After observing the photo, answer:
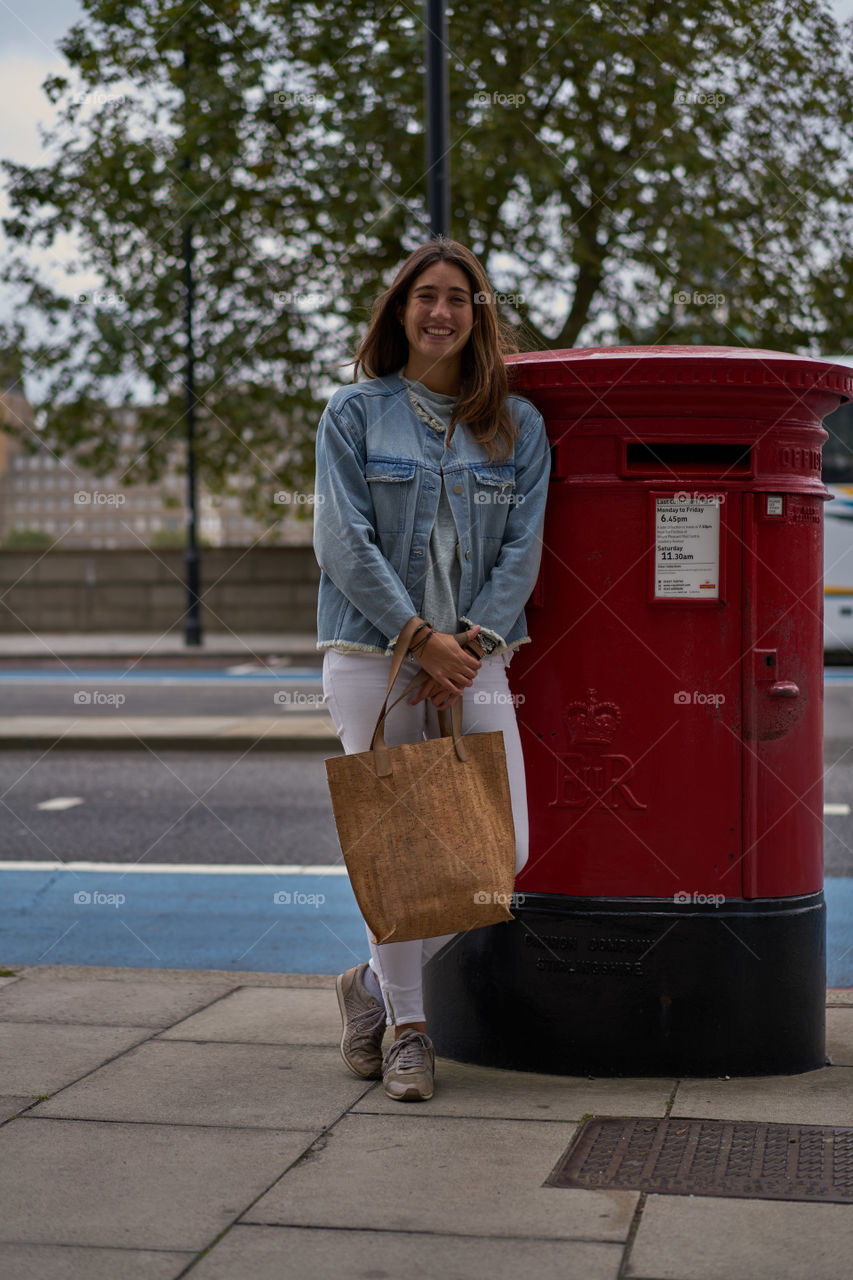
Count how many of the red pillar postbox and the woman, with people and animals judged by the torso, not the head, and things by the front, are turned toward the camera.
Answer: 2

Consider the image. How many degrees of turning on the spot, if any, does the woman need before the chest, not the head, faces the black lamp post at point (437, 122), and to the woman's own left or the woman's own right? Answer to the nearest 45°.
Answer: approximately 180°

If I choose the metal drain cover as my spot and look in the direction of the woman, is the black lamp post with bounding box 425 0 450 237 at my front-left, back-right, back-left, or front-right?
front-right

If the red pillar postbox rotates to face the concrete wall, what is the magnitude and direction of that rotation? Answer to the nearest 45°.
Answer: approximately 180°

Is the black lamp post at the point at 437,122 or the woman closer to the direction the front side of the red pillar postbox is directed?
the woman

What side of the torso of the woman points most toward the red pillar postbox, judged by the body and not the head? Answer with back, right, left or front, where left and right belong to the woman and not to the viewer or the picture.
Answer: left

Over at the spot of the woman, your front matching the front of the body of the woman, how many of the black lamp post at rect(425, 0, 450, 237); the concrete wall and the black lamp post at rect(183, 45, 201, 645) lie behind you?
3

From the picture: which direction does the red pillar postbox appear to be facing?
toward the camera

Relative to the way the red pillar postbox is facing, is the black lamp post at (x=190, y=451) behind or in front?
behind

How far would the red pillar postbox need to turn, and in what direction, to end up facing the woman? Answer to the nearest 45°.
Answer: approximately 90° to its right

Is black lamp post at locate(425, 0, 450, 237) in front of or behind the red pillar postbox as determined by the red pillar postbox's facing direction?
behind
